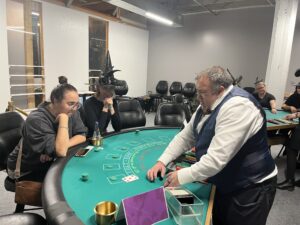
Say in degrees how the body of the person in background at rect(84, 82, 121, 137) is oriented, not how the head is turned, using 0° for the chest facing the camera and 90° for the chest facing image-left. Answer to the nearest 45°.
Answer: approximately 315°

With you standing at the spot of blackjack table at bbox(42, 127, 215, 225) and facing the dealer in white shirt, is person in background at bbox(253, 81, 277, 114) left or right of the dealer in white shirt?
left

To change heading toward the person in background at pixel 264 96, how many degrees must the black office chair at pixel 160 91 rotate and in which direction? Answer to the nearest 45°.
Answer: approximately 90° to its left

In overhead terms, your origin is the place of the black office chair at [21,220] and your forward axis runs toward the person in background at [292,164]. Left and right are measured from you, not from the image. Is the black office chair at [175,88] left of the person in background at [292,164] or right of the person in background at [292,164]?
left

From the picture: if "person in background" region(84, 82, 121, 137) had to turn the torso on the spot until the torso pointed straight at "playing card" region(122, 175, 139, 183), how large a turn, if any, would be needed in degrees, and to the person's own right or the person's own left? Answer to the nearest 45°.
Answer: approximately 45° to the person's own right

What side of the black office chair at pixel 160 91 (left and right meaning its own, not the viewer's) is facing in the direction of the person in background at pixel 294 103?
left
